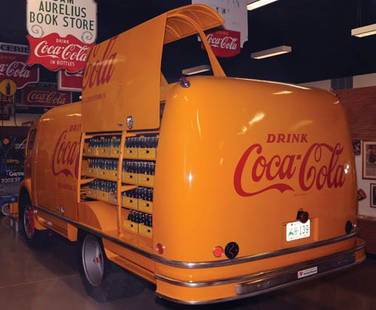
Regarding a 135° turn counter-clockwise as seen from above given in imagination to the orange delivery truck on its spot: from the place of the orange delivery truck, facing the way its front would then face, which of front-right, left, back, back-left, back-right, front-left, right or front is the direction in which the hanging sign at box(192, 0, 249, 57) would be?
back

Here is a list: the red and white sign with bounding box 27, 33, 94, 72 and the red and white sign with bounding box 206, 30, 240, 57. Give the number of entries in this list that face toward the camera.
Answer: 2

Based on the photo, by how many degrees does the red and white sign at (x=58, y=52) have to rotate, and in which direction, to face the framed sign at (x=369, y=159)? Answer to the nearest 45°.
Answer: approximately 90° to its left

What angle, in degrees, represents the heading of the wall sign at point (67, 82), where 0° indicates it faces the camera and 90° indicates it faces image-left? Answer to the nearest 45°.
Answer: approximately 0°

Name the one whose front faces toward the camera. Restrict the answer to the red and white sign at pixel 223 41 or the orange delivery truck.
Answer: the red and white sign

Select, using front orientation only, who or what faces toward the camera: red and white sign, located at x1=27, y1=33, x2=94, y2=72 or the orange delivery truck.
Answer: the red and white sign

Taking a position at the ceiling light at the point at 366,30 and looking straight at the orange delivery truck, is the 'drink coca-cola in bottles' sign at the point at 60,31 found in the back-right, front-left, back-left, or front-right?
front-right

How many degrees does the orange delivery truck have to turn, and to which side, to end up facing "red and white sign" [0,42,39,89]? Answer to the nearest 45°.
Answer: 0° — it already faces it

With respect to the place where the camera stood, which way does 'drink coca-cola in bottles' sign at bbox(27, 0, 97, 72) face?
facing the viewer

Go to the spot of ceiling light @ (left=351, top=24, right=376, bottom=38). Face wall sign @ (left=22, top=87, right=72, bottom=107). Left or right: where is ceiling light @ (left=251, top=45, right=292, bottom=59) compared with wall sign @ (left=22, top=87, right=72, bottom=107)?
right

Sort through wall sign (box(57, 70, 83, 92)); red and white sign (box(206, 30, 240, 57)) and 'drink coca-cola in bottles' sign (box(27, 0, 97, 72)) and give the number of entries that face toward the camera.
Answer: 3

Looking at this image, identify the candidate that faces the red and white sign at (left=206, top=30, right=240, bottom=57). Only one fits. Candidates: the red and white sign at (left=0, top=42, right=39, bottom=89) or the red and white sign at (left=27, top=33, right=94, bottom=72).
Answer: the red and white sign at (left=0, top=42, right=39, bottom=89)

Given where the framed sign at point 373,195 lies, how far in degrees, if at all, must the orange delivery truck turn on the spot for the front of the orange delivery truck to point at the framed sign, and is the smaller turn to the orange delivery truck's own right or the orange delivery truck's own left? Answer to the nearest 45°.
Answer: approximately 90° to the orange delivery truck's own right

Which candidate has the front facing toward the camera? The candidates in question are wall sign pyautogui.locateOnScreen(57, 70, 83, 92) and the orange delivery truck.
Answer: the wall sign
